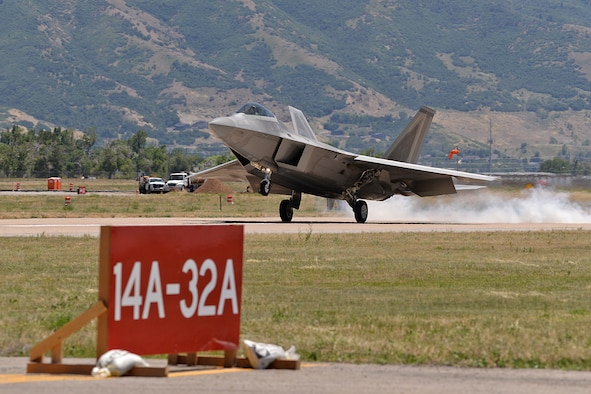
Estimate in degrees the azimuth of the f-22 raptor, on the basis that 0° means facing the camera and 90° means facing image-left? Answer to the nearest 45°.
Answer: approximately 45°

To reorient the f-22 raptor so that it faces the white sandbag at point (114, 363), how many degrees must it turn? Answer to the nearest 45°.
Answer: approximately 45° to its left

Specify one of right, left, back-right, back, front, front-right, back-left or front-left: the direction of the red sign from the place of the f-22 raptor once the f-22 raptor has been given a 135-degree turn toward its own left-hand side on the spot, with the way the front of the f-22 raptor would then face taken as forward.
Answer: right
